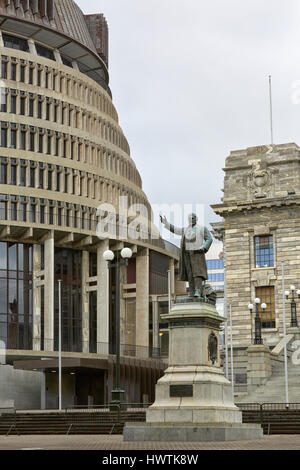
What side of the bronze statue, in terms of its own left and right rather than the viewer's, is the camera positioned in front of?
front
